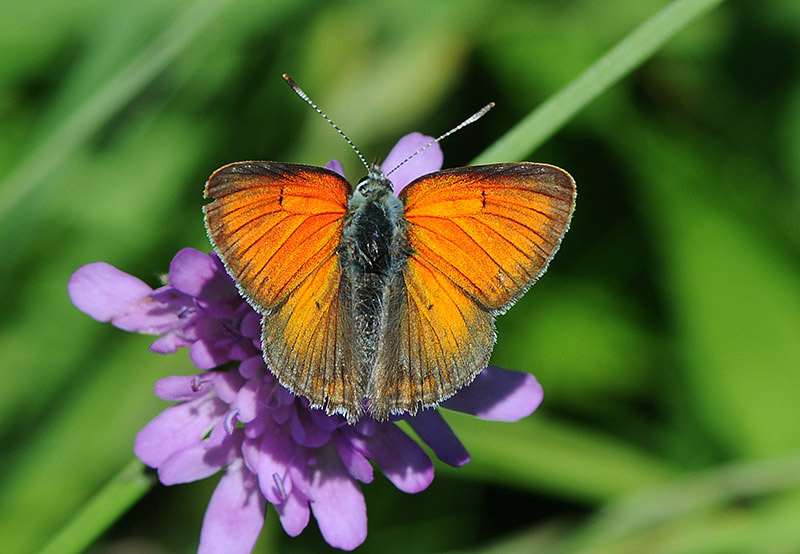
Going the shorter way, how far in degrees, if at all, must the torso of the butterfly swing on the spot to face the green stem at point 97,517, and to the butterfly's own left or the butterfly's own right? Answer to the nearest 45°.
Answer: approximately 90° to the butterfly's own left

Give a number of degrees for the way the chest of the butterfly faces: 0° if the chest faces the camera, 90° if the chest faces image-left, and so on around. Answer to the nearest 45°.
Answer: approximately 180°
